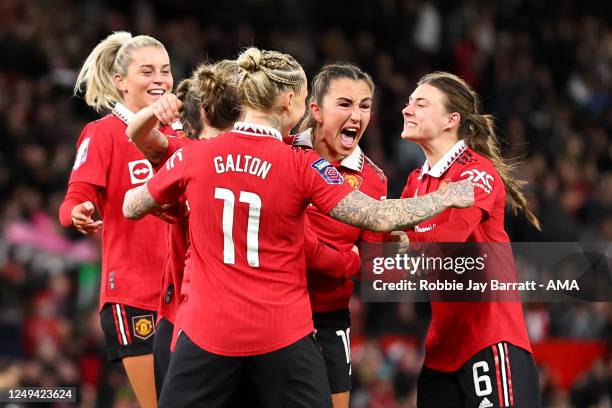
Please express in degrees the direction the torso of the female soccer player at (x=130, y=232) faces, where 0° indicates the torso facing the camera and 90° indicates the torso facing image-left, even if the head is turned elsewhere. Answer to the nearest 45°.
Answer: approximately 315°

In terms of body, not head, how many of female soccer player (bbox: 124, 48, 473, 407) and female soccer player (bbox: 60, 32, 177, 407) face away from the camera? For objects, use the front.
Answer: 1

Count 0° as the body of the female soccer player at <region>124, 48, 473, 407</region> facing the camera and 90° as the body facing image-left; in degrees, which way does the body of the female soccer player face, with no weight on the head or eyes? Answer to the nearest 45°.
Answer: approximately 180°

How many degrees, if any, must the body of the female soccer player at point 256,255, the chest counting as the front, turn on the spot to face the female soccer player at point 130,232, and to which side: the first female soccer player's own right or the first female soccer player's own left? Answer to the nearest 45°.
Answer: approximately 45° to the first female soccer player's own left

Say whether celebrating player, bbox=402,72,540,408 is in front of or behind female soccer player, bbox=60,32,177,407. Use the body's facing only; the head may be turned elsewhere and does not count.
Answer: in front

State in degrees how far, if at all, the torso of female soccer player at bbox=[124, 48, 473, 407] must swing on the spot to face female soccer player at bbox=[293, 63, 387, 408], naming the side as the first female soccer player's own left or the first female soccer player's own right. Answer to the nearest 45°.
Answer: approximately 45° to the first female soccer player's own right

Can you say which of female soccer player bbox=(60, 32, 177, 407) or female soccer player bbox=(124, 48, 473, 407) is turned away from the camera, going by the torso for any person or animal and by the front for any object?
female soccer player bbox=(124, 48, 473, 407)
